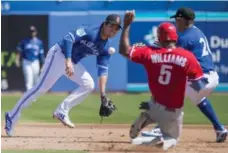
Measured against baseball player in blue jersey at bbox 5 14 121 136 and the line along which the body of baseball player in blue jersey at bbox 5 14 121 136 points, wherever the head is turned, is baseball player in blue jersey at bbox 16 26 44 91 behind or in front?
behind

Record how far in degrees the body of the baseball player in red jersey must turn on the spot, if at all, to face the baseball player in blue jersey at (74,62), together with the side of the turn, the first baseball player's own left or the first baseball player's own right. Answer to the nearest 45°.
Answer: approximately 45° to the first baseball player's own left

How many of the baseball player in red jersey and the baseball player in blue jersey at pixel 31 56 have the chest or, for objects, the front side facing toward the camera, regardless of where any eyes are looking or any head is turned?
1

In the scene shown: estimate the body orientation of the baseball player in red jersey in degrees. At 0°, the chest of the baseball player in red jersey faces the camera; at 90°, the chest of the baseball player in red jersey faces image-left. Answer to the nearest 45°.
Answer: approximately 180°

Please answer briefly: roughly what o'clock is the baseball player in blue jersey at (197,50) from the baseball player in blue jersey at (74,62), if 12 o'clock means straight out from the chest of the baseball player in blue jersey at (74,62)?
the baseball player in blue jersey at (197,50) is roughly at 11 o'clock from the baseball player in blue jersey at (74,62).

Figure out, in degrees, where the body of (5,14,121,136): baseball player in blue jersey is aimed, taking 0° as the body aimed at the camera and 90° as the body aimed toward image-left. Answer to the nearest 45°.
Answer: approximately 315°
